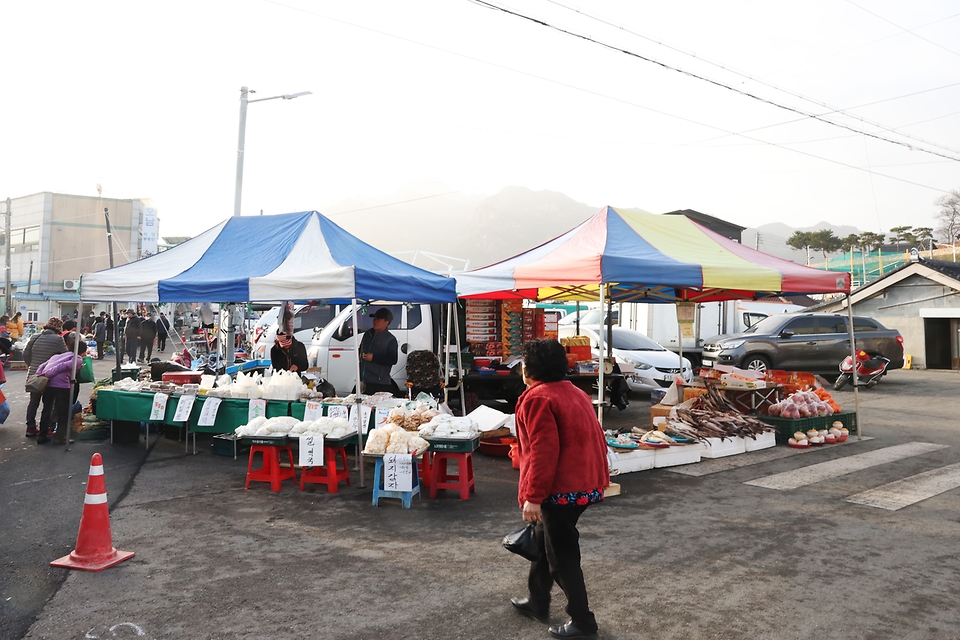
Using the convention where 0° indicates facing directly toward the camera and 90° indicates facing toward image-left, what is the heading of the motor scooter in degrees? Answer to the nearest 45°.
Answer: approximately 45°

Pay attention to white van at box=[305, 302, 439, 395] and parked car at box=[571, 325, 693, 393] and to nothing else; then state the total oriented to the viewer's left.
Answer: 1

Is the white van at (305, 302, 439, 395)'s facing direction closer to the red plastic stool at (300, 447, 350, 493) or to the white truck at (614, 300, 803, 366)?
the red plastic stool

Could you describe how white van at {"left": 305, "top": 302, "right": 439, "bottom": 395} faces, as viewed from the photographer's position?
facing to the left of the viewer

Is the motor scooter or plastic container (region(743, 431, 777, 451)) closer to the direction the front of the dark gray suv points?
the plastic container

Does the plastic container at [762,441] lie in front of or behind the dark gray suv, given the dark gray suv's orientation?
in front

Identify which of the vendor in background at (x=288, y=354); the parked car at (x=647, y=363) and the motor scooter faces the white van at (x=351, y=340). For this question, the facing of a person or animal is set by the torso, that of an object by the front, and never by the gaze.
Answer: the motor scooter

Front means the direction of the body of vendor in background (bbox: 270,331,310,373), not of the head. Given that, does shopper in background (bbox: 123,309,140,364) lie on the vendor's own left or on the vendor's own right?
on the vendor's own right

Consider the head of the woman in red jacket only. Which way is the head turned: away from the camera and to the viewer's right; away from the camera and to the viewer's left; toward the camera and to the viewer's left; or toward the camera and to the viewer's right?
away from the camera and to the viewer's left

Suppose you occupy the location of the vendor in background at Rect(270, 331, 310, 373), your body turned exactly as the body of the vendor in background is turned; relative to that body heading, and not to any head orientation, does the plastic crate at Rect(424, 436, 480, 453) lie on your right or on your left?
on your left

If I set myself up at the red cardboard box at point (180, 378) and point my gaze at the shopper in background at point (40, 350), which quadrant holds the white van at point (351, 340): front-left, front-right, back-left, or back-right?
back-right

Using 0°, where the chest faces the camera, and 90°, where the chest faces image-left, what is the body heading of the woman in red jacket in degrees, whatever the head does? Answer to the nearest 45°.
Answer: approximately 135°

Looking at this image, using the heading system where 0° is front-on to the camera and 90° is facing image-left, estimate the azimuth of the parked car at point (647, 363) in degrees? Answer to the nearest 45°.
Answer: approximately 315°

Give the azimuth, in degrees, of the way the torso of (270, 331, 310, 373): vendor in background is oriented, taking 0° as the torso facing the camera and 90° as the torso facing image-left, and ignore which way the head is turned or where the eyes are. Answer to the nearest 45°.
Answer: approximately 45°

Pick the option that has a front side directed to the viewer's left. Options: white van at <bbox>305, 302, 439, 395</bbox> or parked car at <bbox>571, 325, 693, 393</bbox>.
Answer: the white van

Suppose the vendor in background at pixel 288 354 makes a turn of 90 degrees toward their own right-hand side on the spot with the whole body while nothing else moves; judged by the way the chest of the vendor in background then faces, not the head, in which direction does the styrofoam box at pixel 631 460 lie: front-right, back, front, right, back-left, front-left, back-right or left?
back

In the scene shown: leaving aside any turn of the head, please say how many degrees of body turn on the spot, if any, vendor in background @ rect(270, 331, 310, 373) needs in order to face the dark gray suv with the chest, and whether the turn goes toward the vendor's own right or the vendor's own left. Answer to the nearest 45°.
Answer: approximately 135° to the vendor's own left

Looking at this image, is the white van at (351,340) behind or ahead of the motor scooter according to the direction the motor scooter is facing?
ahead
